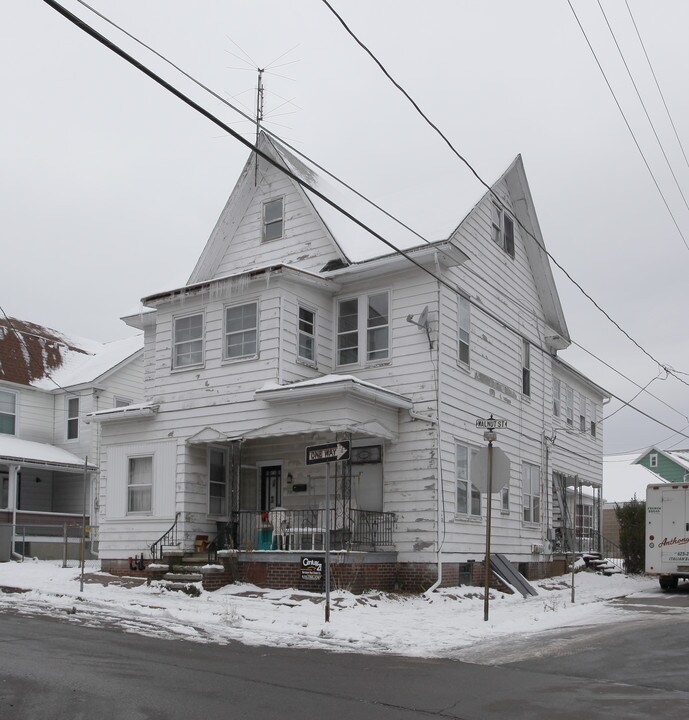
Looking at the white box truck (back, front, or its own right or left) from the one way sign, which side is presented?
back

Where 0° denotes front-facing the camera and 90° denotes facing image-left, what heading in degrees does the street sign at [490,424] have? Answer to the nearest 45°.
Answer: approximately 0°

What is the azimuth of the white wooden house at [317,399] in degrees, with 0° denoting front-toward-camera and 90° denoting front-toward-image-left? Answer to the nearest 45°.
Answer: approximately 45°

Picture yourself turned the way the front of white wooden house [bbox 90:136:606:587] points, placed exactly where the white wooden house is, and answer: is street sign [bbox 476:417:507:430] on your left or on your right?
on your left

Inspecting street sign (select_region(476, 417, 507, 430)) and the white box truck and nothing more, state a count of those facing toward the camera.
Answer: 1
